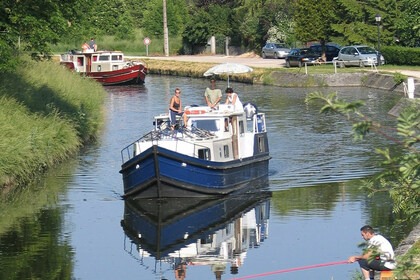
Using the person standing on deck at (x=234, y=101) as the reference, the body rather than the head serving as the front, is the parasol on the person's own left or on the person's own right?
on the person's own right

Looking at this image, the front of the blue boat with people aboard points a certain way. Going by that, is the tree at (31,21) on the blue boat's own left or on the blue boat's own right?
on the blue boat's own right

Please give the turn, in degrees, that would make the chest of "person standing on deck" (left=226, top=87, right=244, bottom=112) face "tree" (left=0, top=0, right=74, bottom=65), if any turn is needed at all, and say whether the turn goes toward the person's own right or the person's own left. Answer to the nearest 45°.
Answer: approximately 45° to the person's own right

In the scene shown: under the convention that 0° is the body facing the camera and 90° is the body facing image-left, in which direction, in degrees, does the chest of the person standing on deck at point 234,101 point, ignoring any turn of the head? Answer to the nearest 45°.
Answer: approximately 45°

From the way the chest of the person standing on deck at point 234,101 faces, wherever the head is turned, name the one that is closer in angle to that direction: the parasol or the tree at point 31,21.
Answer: the tree
